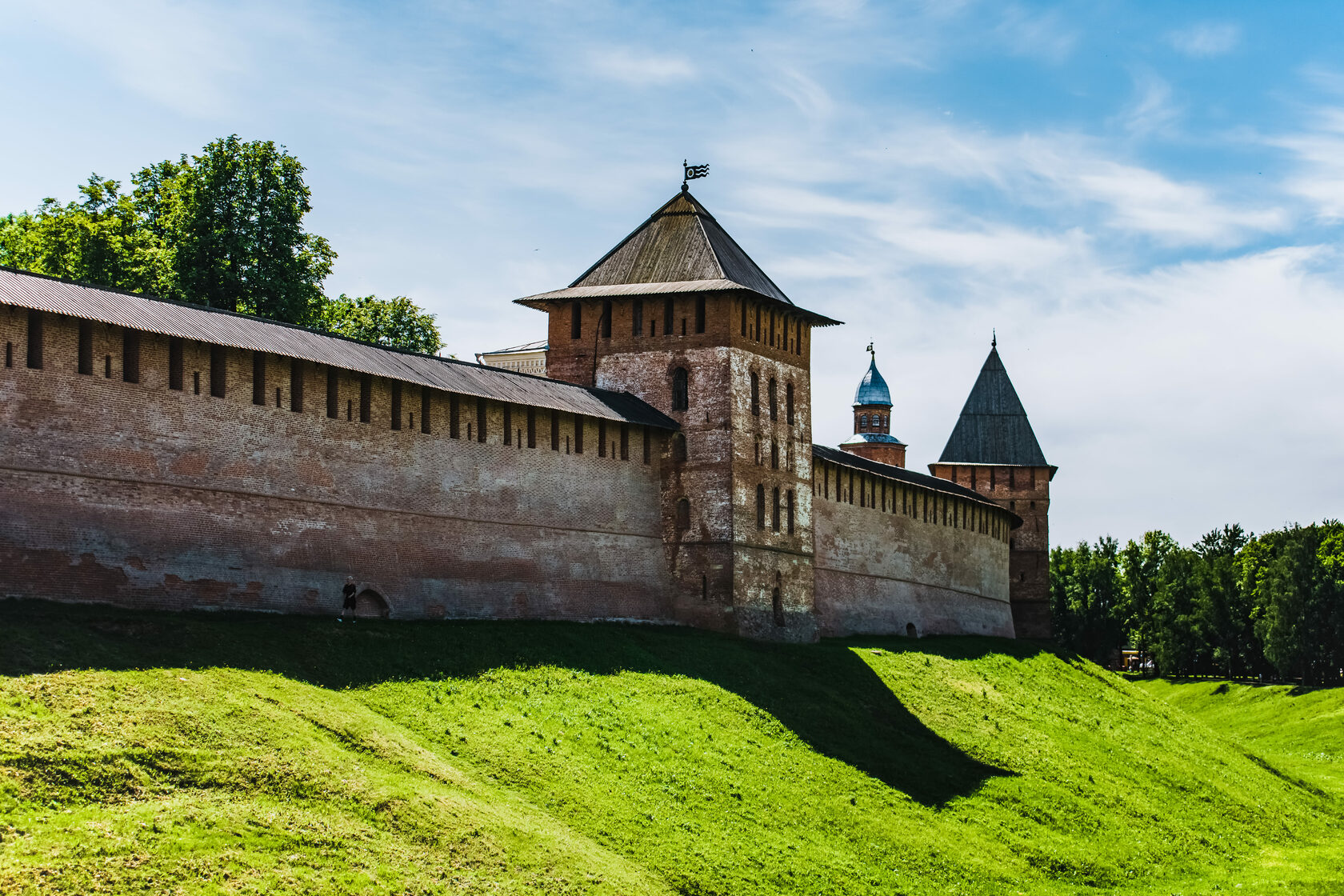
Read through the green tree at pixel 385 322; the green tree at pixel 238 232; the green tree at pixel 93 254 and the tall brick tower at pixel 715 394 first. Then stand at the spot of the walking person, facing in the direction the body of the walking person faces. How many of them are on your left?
0

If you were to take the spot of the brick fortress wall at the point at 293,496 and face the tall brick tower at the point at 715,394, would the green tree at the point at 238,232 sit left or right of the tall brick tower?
left

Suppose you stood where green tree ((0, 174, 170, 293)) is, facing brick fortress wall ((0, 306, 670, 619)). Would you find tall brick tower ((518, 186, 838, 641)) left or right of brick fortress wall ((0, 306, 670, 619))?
left

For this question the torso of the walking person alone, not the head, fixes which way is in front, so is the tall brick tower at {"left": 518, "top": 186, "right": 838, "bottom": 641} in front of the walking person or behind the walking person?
behind

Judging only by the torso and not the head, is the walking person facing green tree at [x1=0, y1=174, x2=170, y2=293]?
no

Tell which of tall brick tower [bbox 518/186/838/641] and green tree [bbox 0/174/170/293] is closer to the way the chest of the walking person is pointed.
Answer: the green tree

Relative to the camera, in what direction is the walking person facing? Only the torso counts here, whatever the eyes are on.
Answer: to the viewer's left

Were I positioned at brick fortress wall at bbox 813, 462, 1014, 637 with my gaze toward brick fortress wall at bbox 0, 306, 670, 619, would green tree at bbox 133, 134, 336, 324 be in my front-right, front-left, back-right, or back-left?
front-right

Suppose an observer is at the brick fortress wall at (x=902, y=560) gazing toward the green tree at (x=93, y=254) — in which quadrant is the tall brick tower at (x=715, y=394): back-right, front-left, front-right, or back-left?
front-left

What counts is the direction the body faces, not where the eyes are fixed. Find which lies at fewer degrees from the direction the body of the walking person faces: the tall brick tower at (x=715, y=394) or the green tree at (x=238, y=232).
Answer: the green tree

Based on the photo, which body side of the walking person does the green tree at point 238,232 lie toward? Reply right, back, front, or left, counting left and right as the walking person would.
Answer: right

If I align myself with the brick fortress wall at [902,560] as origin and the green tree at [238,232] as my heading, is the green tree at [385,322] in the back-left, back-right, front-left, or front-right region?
front-right
